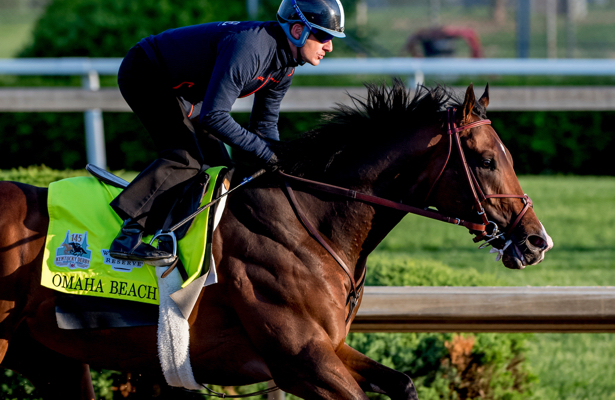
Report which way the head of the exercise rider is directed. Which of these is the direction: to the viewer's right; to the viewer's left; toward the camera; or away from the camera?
to the viewer's right

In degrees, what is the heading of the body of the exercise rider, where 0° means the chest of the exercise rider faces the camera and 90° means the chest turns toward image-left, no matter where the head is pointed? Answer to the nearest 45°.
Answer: approximately 270°

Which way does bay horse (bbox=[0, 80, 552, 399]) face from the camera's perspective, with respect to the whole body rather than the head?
to the viewer's right
